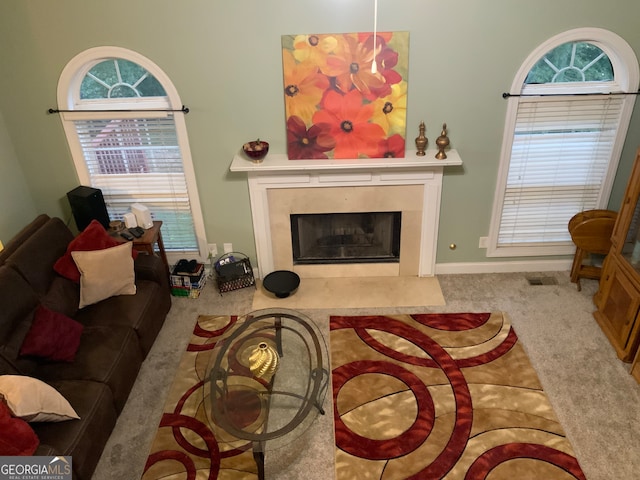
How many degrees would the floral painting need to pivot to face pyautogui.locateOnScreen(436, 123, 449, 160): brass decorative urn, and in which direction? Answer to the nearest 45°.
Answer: approximately 90° to its left

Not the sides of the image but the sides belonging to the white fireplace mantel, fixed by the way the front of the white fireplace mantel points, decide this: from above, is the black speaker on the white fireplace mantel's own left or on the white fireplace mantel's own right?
on the white fireplace mantel's own right

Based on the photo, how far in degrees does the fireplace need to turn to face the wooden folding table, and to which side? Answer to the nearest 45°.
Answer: approximately 90° to its left

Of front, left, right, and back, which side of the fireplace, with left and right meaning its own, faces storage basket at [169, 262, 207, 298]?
right

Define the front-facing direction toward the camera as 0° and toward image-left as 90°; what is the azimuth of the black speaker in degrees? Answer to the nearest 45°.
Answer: approximately 315°

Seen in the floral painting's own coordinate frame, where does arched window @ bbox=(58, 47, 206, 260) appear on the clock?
The arched window is roughly at 3 o'clock from the floral painting.

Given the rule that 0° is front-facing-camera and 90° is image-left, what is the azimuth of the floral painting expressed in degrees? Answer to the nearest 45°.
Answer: approximately 0°

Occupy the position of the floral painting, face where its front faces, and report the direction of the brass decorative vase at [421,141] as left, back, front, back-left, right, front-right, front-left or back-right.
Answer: left
